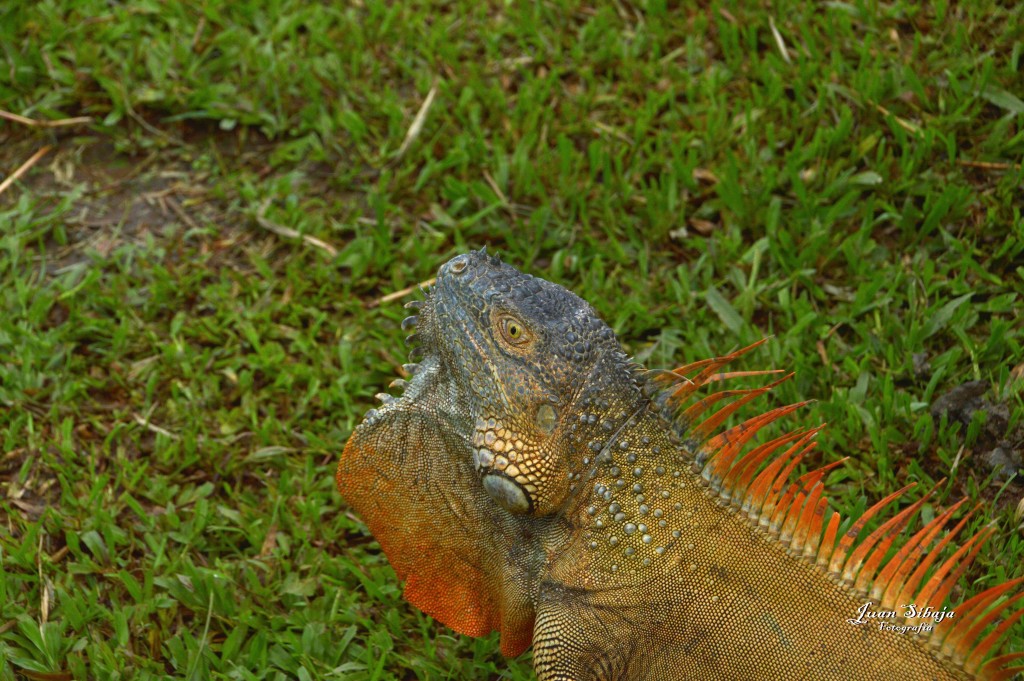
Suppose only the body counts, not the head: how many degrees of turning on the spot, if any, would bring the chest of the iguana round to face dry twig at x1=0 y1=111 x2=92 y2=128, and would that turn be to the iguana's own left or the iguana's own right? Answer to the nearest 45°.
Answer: approximately 45° to the iguana's own right

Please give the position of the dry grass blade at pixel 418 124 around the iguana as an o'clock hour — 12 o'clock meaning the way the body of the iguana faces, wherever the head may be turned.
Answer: The dry grass blade is roughly at 2 o'clock from the iguana.

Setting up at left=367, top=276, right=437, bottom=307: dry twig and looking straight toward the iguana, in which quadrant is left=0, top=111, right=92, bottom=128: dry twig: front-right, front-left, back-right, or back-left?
back-right

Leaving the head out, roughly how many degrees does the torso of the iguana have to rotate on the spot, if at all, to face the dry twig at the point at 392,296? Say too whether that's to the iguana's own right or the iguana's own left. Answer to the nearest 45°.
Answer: approximately 45° to the iguana's own right

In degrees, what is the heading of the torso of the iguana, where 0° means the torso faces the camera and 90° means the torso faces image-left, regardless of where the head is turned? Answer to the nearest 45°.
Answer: approximately 90°

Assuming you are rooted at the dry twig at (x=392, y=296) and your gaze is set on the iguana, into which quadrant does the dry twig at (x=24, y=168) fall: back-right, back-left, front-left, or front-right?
back-right

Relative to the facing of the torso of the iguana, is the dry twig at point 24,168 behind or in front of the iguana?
in front
